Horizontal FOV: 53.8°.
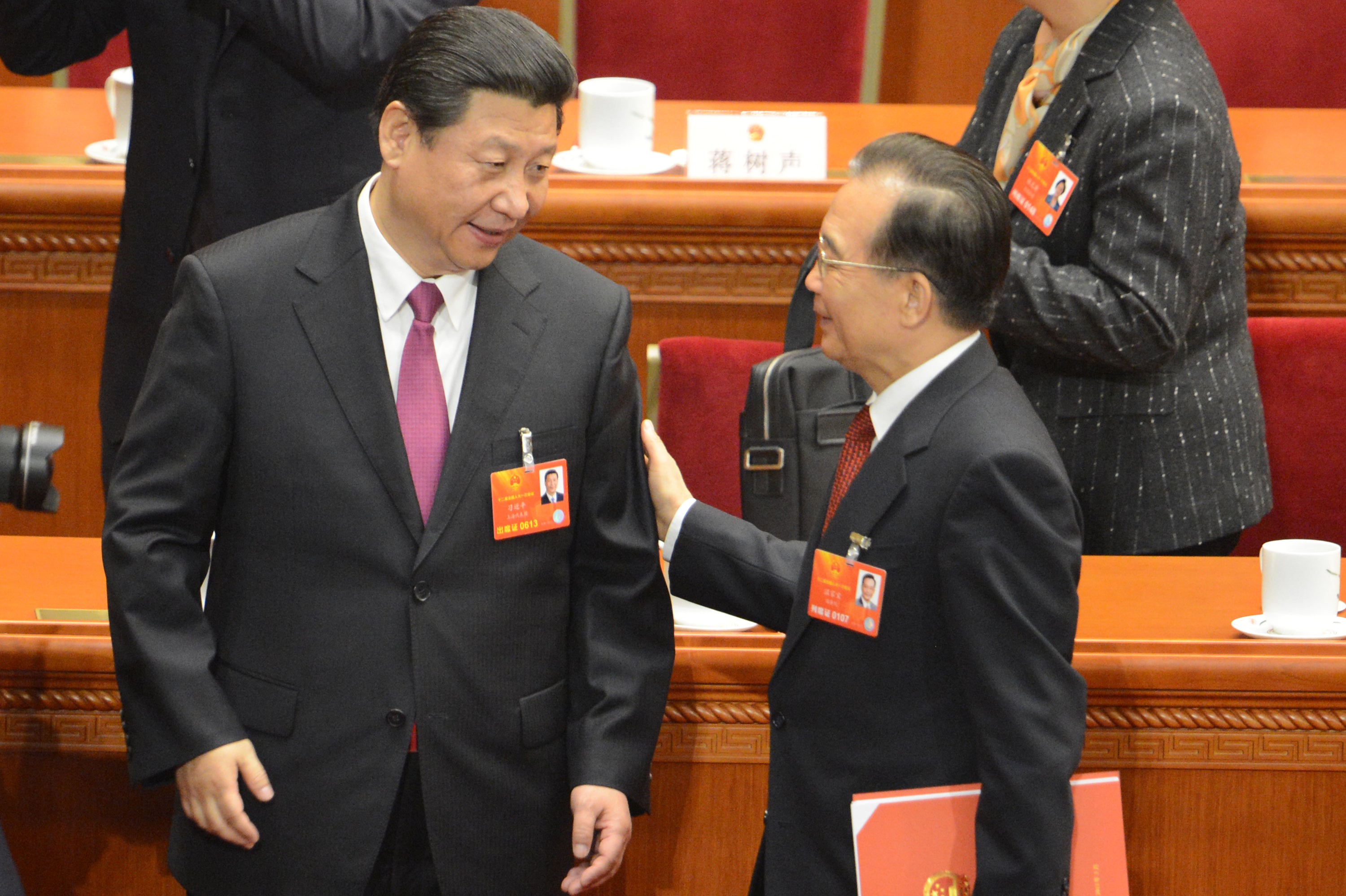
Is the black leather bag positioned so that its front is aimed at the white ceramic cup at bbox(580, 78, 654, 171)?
no

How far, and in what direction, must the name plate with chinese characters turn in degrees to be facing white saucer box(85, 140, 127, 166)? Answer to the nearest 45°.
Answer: approximately 90° to its right

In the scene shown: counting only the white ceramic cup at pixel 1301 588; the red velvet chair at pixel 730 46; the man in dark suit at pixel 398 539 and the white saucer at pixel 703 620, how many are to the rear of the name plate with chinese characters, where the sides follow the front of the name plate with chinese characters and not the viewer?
1

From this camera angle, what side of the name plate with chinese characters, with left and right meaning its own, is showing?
front

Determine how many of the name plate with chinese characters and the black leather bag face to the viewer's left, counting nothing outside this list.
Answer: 0

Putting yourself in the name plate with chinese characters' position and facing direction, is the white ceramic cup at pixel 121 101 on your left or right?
on your right

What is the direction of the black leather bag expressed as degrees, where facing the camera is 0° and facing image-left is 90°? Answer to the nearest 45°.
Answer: approximately 315°

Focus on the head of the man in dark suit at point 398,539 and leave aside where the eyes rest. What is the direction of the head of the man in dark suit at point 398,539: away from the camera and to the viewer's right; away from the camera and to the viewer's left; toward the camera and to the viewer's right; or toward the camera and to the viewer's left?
toward the camera and to the viewer's right

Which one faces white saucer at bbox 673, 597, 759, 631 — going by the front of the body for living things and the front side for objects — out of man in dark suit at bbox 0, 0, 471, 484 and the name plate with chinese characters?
the name plate with chinese characters

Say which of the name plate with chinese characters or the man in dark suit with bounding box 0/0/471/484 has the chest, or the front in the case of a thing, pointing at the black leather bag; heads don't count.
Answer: the name plate with chinese characters
